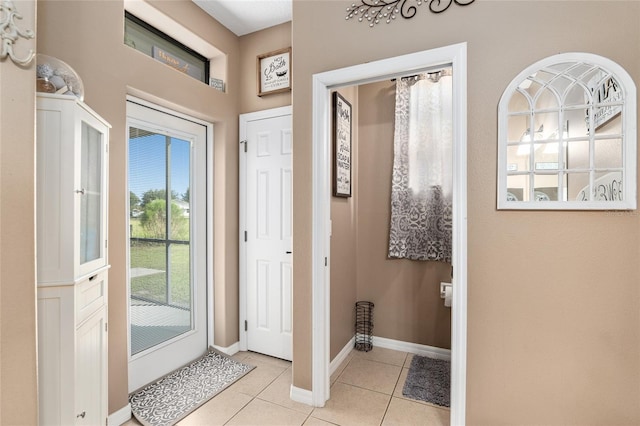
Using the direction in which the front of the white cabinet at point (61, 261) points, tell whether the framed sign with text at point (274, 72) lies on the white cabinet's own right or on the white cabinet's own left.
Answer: on the white cabinet's own left

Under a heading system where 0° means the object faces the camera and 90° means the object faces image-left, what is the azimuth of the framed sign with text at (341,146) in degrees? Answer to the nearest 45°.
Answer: approximately 315°

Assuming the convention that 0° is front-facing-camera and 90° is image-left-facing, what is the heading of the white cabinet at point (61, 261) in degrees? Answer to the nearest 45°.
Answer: approximately 315°

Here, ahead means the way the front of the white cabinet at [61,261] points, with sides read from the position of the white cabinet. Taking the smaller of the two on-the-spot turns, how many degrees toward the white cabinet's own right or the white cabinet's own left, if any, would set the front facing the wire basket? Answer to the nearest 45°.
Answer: approximately 45° to the white cabinet's own left

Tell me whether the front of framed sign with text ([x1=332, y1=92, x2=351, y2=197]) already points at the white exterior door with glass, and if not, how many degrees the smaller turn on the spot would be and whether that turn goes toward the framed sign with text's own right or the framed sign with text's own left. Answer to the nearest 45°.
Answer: approximately 135° to the framed sign with text's own right

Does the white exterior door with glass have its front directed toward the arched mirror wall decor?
yes

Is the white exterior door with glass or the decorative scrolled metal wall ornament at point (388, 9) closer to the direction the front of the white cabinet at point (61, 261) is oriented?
the decorative scrolled metal wall ornament

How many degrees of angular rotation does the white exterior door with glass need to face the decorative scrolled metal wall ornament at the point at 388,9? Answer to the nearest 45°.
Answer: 0° — it already faces it

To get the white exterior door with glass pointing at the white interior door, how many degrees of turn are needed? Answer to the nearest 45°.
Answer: approximately 45° to its left
